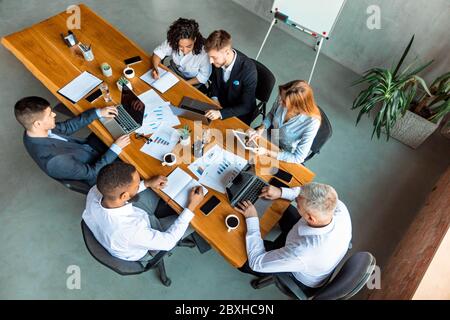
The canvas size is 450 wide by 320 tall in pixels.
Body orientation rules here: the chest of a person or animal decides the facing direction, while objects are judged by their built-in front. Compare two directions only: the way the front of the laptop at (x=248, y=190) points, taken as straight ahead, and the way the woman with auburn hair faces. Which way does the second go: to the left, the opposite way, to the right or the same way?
to the right

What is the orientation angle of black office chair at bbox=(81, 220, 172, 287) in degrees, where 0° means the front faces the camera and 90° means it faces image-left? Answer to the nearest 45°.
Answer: approximately 225°

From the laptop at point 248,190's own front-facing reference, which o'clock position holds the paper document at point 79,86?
The paper document is roughly at 5 o'clock from the laptop.

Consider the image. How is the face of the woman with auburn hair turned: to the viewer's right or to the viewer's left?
to the viewer's left

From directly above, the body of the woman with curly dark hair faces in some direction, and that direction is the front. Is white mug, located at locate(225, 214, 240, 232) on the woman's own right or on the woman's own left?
on the woman's own left

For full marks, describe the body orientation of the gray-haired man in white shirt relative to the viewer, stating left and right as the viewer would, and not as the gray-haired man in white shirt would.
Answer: facing away from the viewer and to the left of the viewer
